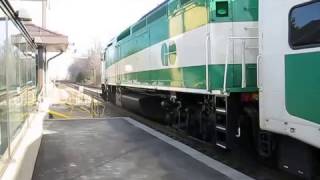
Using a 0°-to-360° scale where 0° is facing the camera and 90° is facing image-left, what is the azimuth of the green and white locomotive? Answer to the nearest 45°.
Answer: approximately 135°
